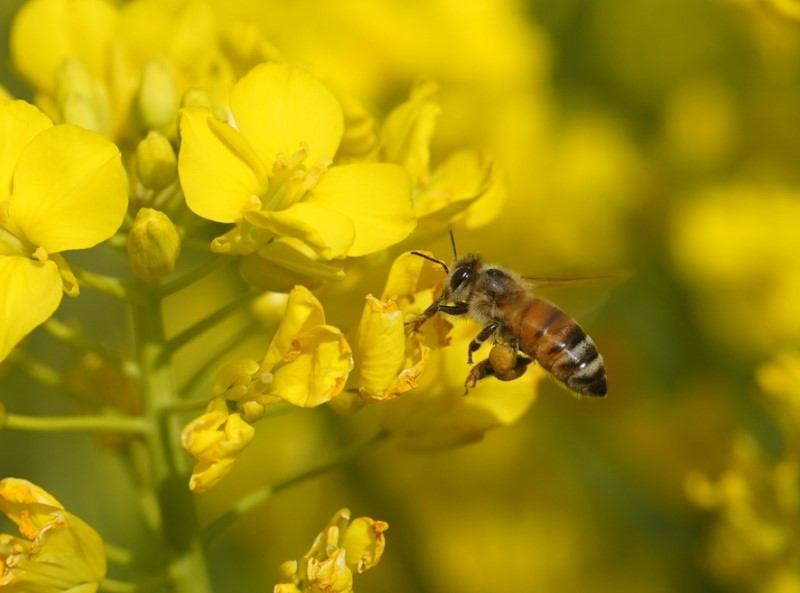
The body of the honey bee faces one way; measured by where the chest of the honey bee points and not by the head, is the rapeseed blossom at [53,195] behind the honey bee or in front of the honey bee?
in front

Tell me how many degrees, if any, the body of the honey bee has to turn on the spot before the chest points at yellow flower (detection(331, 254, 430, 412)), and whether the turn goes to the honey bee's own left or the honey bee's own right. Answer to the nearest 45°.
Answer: approximately 45° to the honey bee's own left

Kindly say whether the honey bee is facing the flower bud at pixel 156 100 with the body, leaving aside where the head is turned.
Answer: yes

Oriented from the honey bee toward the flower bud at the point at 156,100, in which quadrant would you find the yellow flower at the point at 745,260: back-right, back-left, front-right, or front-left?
back-right

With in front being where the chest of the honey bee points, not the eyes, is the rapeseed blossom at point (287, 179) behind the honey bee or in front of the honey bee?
in front

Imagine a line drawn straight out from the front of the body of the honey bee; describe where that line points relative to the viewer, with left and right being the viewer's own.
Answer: facing to the left of the viewer

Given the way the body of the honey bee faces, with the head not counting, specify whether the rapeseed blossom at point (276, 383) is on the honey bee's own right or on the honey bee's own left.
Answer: on the honey bee's own left
